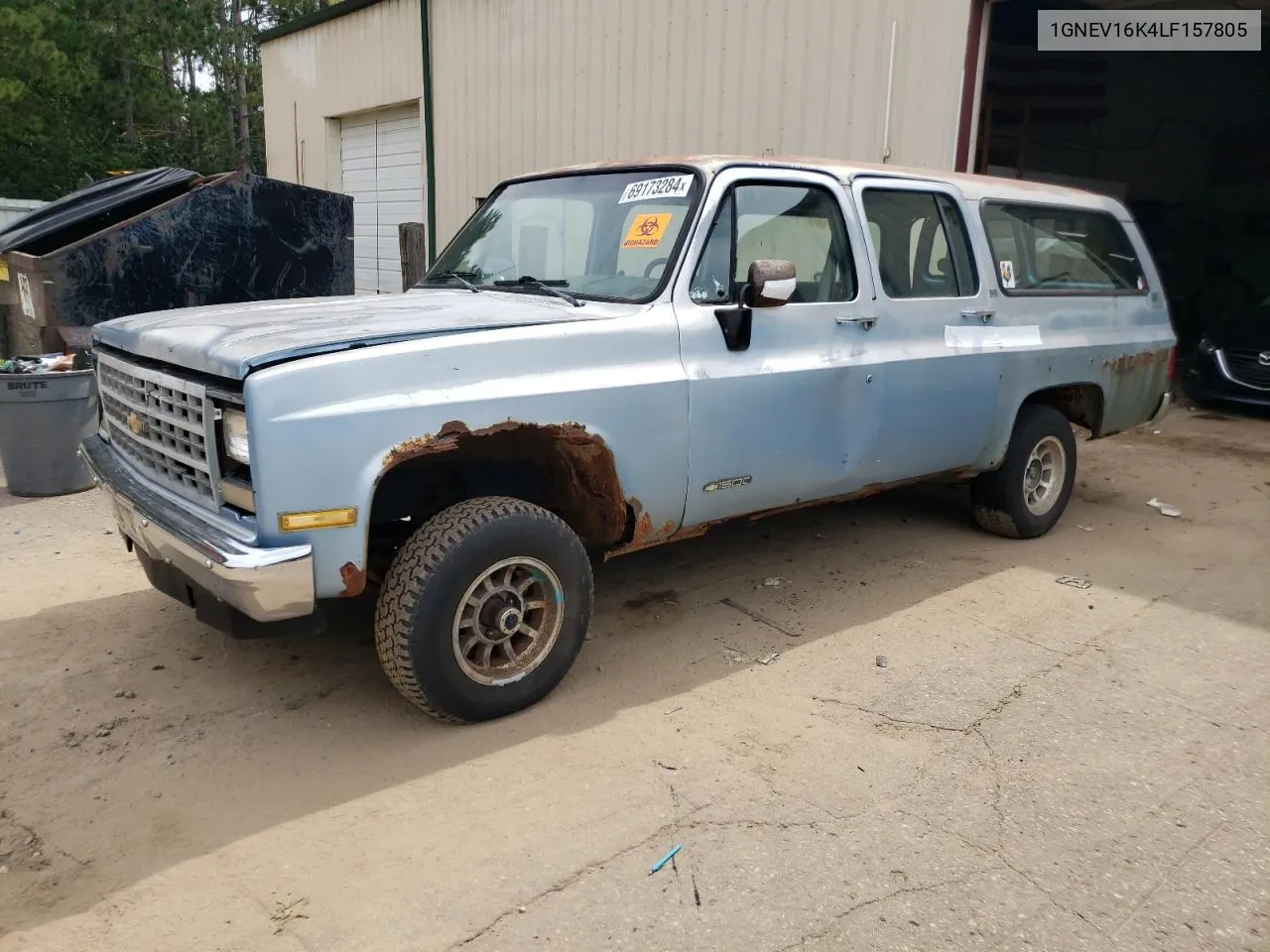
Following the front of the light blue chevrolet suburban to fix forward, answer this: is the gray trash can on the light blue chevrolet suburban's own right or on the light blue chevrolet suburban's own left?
on the light blue chevrolet suburban's own right

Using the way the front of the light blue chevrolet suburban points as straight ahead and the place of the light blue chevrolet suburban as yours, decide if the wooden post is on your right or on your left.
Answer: on your right

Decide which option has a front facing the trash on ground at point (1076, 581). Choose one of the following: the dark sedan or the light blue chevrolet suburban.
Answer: the dark sedan

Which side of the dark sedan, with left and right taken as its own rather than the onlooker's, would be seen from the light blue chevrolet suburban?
front

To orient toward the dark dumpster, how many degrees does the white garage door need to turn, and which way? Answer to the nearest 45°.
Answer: approximately 45° to its left

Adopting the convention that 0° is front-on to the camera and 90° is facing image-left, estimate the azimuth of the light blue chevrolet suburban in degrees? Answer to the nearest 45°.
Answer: approximately 45°

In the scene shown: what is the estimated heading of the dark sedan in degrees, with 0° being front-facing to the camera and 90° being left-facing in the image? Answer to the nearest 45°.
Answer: approximately 0°

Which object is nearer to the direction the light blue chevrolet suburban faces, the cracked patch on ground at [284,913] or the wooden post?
the cracked patch on ground

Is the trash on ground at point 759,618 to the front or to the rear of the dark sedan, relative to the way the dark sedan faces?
to the front

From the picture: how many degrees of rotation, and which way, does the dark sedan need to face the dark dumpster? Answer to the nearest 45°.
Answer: approximately 45° to its right

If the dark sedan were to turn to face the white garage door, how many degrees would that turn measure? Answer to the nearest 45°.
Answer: approximately 90° to its right

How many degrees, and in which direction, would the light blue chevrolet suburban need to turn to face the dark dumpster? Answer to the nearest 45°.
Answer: approximately 90° to its right

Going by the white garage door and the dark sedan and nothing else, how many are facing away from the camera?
0
